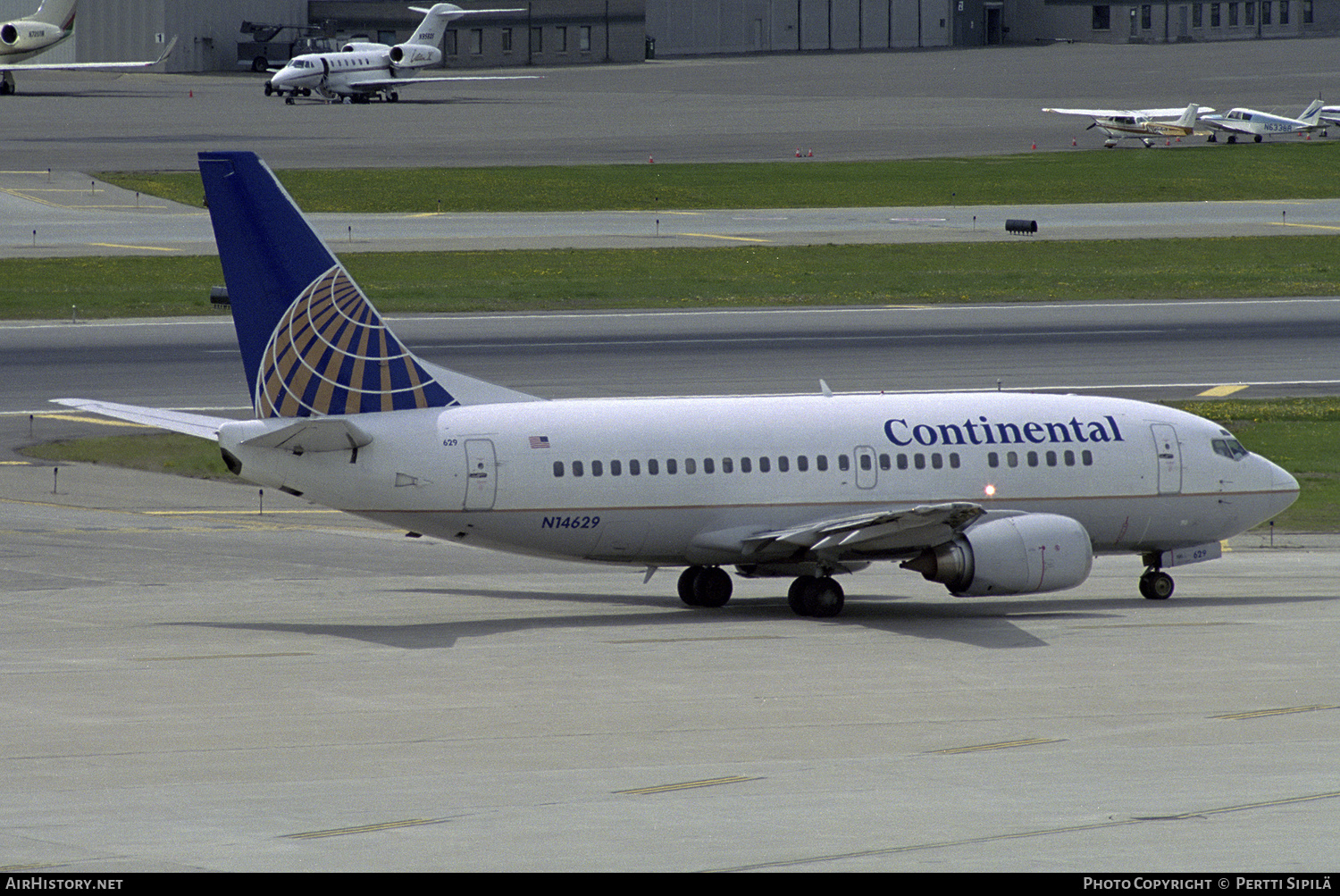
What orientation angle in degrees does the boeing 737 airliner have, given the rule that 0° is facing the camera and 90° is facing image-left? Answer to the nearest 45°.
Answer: approximately 225°
